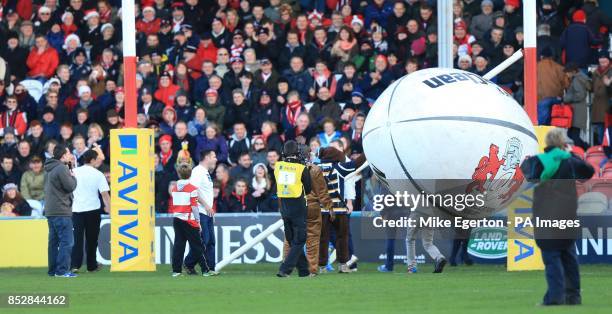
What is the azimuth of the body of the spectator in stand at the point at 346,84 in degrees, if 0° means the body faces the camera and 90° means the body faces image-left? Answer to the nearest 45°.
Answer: approximately 0°

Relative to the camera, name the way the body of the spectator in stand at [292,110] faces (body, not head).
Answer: toward the camera

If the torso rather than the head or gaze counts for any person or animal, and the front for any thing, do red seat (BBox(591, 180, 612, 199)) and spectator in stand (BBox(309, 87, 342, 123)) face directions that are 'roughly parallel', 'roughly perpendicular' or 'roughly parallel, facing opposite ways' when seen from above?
roughly parallel

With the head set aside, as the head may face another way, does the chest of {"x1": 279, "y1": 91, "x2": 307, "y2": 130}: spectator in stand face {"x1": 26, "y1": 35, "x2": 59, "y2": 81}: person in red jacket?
no

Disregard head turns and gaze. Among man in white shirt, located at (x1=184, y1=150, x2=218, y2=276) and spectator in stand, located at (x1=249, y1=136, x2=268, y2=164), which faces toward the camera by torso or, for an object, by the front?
the spectator in stand

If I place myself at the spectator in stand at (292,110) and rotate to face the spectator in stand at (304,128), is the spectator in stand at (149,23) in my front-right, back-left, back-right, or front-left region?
back-right

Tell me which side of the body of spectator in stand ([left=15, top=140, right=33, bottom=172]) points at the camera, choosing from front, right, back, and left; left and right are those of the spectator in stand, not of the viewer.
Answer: front

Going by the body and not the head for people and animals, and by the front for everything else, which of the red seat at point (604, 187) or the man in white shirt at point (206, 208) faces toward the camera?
the red seat

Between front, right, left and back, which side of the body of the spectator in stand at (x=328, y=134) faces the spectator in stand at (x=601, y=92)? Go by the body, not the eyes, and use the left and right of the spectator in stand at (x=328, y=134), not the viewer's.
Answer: left

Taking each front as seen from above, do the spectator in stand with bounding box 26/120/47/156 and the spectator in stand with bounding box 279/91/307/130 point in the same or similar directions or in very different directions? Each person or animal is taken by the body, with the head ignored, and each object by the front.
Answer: same or similar directions

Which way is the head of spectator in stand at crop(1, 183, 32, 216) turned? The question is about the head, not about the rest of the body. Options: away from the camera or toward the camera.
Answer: toward the camera

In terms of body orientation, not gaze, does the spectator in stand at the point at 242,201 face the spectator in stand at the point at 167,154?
no

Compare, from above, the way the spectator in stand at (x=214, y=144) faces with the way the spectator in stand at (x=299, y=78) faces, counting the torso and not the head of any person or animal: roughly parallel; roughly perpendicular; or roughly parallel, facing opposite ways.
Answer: roughly parallel
